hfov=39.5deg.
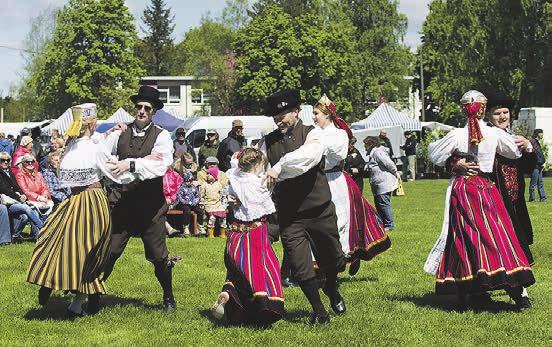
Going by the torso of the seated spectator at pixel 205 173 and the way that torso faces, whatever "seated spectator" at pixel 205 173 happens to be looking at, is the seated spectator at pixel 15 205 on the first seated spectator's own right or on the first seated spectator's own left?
on the first seated spectator's own right

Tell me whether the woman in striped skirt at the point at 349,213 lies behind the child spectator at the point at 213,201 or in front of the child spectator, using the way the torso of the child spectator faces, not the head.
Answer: in front

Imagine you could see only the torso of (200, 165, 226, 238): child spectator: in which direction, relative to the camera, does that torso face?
toward the camera

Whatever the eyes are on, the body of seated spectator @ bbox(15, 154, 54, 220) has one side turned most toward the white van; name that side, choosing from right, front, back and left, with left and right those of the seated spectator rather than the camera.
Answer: left

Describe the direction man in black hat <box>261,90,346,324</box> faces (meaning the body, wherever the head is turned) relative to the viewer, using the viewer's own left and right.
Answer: facing the viewer and to the left of the viewer

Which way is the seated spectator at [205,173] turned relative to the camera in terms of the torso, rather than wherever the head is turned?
toward the camera

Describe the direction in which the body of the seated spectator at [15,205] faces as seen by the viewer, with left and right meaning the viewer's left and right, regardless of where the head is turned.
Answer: facing the viewer and to the right of the viewer

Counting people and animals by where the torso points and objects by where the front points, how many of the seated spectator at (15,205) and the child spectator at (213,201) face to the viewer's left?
0

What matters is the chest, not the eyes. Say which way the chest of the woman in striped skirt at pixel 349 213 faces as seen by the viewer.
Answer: to the viewer's left

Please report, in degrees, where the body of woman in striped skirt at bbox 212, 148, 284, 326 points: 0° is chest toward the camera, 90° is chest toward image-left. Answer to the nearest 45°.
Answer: approximately 225°

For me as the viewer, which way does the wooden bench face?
facing the viewer

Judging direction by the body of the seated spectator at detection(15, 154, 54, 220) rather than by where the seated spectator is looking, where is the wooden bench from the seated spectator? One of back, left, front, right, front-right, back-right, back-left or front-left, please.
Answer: front-left

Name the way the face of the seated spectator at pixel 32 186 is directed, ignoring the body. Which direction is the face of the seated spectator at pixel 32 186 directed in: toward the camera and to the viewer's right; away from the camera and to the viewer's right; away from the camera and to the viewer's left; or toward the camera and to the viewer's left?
toward the camera and to the viewer's right
